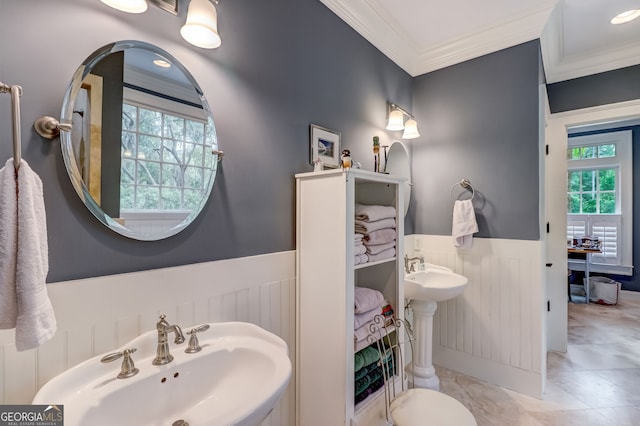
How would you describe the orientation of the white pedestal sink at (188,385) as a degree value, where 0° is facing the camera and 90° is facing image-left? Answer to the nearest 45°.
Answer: approximately 315°

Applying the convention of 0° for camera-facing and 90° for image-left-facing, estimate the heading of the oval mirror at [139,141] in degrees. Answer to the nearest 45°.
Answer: approximately 315°

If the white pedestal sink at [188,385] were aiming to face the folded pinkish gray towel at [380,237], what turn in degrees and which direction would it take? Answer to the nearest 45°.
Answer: approximately 45° to its left

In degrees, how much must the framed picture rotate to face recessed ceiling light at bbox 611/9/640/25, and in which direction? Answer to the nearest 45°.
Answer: approximately 45° to its left
